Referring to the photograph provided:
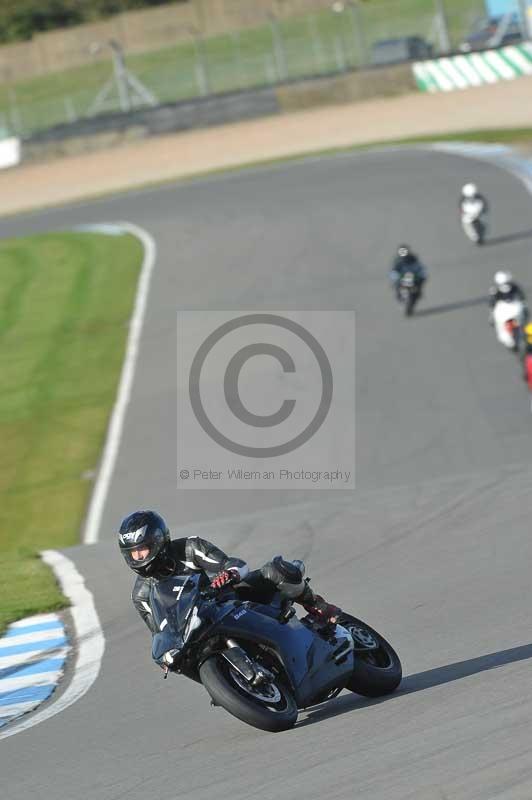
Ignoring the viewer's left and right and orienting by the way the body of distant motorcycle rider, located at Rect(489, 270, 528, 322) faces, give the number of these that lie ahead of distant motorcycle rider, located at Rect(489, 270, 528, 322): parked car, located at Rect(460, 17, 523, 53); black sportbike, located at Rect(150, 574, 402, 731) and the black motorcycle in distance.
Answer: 1

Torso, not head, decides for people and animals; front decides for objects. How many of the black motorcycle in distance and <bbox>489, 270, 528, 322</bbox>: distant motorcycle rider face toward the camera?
2

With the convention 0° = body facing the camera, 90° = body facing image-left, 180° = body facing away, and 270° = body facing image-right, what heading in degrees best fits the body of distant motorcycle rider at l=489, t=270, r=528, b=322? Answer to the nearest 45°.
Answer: approximately 0°

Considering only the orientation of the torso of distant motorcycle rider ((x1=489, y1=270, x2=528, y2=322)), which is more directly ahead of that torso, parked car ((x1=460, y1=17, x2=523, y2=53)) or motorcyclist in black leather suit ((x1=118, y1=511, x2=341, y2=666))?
the motorcyclist in black leather suit

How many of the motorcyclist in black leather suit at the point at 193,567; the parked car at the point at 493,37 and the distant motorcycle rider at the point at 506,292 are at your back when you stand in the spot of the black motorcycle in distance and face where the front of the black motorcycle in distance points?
1

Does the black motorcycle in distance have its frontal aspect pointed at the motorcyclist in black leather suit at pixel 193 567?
yes

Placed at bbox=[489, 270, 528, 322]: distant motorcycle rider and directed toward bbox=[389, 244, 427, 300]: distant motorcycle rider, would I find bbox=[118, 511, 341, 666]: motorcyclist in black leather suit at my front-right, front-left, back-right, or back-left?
back-left

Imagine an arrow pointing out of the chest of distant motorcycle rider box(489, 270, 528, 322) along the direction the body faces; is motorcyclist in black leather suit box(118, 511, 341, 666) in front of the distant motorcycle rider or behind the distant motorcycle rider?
in front

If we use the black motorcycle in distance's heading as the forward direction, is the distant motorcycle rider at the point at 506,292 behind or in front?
in front

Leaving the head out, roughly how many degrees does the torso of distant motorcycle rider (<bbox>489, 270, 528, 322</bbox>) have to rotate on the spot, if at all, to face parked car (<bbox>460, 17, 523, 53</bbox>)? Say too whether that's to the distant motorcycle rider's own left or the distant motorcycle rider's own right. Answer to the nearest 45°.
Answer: approximately 180°

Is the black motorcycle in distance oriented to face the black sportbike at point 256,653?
yes
